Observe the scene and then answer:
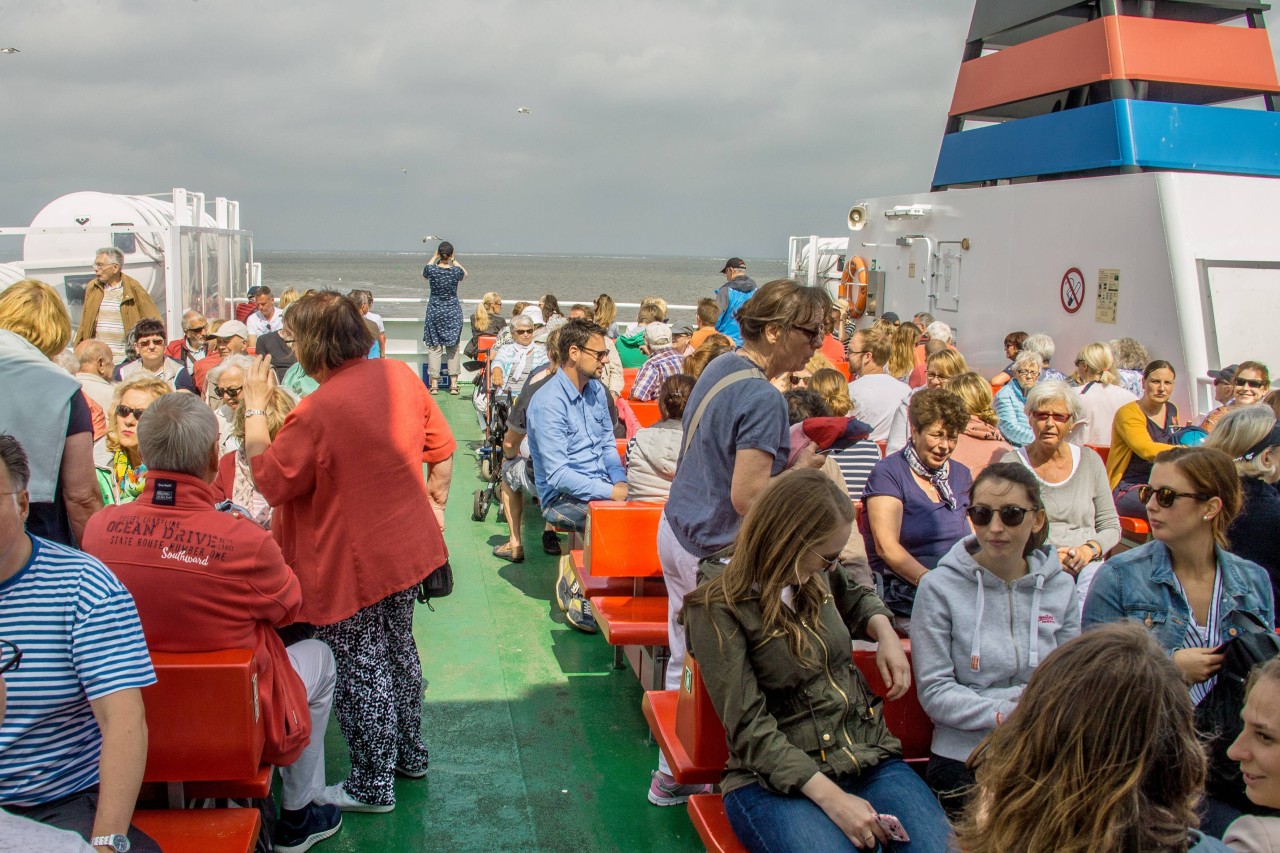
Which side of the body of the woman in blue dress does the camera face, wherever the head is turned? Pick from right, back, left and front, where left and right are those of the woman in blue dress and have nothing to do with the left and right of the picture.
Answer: back

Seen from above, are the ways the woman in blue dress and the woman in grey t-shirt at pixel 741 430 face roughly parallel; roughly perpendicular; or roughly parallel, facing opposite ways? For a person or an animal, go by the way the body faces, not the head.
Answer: roughly perpendicular

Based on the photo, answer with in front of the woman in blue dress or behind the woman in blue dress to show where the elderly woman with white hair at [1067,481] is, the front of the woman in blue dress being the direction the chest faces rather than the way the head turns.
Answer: behind

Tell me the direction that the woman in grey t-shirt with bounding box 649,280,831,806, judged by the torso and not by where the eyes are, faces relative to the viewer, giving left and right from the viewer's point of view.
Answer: facing to the right of the viewer

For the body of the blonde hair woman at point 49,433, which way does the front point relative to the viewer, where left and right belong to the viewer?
facing away from the viewer

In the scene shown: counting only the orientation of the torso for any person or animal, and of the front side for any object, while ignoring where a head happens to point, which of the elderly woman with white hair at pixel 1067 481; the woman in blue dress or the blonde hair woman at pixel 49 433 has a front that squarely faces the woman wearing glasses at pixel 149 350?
the blonde hair woman

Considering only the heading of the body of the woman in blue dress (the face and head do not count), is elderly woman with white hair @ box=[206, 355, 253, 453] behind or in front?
behind

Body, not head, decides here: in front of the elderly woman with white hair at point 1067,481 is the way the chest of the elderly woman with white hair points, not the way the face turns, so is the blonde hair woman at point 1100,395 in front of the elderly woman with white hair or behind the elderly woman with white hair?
behind
